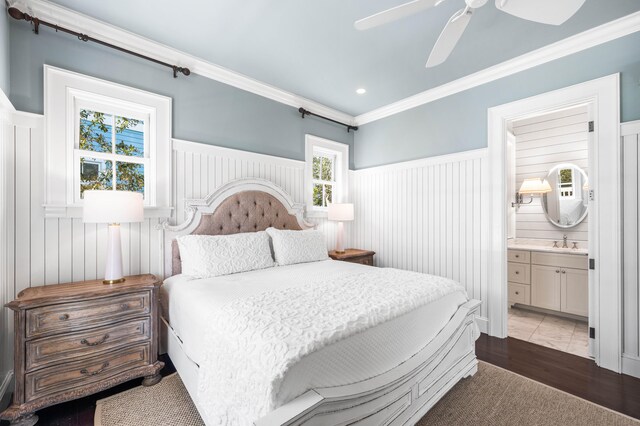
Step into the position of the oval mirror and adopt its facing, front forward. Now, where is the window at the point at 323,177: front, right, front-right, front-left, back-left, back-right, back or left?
front-right

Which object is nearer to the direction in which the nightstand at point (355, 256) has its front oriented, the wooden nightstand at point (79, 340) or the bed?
the bed

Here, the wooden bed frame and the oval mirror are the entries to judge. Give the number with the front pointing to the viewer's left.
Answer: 0

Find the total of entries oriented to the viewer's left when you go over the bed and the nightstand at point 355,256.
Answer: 0

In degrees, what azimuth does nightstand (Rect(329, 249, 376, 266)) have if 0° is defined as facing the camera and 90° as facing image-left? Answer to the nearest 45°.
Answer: approximately 315°

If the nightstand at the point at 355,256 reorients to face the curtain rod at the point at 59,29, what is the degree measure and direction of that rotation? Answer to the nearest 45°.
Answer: approximately 90° to its right

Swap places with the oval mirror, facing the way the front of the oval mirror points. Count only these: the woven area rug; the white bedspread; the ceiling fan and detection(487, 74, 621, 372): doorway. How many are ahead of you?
4

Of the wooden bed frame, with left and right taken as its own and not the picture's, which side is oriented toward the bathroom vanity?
left

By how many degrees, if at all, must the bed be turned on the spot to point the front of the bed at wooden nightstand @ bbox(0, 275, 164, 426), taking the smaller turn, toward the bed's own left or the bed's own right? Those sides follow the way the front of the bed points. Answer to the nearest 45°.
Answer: approximately 135° to the bed's own right

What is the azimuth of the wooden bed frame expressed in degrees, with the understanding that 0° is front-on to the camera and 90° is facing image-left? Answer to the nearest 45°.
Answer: approximately 315°

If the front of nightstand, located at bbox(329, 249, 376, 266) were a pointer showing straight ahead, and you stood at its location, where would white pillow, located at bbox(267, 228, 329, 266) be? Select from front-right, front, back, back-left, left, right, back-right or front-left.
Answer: right
